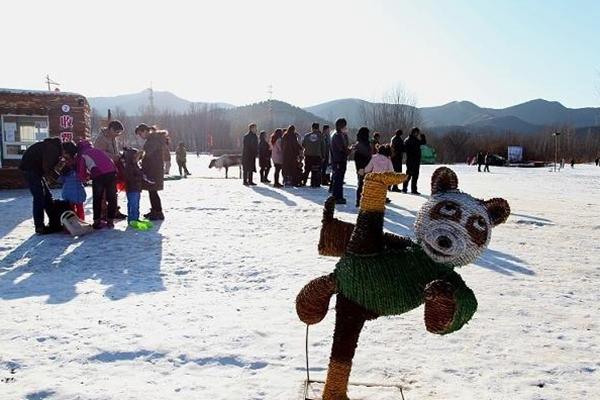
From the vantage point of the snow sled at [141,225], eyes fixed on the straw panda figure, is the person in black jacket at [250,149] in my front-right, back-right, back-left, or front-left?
back-left

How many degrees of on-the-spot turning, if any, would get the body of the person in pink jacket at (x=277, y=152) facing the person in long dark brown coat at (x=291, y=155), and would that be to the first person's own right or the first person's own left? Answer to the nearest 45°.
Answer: approximately 45° to the first person's own right

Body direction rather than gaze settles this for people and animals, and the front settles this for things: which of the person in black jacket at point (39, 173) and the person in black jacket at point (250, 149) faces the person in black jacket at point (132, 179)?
the person in black jacket at point (39, 173)

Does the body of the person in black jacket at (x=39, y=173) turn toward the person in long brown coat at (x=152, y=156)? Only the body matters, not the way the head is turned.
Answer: yes

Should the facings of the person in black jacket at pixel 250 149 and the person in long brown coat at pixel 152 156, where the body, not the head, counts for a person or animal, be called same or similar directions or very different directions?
very different directions

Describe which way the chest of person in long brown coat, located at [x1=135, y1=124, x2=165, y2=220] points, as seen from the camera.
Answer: to the viewer's left

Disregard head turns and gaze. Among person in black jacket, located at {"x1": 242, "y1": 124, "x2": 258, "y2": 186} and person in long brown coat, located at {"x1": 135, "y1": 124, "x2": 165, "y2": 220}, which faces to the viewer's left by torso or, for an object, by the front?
person in long brown coat, located at {"x1": 135, "y1": 124, "x2": 165, "y2": 220}

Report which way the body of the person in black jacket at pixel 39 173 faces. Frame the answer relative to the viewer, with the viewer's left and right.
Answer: facing to the right of the viewer
